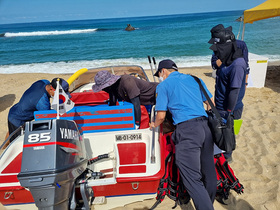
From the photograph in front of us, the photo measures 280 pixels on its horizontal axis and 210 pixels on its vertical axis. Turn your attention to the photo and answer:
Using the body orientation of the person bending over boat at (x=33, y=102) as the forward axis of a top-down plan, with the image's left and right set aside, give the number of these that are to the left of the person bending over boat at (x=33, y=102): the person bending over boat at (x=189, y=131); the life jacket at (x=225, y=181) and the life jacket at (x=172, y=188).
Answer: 0

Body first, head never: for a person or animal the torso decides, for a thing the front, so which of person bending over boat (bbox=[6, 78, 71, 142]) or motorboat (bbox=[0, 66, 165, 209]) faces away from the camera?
the motorboat

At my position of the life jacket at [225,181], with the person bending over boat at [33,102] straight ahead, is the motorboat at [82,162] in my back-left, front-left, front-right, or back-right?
front-left

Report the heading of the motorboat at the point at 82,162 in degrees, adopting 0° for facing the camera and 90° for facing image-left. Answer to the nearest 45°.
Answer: approximately 180°

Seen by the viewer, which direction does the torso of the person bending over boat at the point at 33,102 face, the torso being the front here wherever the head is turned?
to the viewer's right

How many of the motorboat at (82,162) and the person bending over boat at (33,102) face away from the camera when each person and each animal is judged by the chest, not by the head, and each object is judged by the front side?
1

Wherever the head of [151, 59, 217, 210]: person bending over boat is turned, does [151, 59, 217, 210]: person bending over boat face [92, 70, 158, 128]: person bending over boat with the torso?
yes

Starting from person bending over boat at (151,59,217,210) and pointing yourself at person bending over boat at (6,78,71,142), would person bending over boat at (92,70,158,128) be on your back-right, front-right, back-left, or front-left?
front-right

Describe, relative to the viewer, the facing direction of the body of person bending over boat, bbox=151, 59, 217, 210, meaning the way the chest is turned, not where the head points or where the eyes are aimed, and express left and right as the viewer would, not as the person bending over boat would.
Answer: facing away from the viewer and to the left of the viewer

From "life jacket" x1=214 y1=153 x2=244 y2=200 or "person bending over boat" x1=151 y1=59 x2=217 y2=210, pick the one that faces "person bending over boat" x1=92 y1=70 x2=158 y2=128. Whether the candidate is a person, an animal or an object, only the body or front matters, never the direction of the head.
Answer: "person bending over boat" x1=151 y1=59 x2=217 y2=210

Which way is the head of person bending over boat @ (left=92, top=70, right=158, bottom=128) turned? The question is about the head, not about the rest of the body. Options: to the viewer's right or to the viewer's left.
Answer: to the viewer's left
